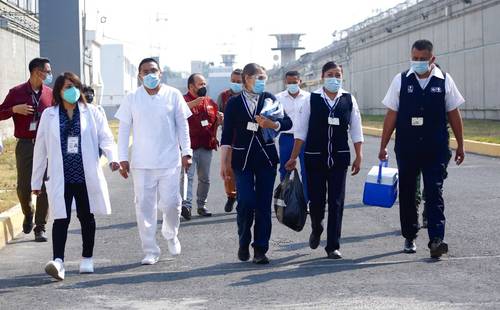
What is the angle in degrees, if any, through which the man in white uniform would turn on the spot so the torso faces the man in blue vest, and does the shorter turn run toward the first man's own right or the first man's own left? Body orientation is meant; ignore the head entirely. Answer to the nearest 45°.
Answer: approximately 90° to the first man's own left

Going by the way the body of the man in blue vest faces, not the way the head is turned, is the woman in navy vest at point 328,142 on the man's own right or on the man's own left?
on the man's own right

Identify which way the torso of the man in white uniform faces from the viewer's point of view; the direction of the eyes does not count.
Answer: toward the camera

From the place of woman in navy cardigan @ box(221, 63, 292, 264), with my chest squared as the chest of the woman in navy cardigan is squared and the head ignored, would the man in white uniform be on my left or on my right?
on my right

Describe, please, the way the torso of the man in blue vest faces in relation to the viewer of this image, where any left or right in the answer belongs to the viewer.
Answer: facing the viewer

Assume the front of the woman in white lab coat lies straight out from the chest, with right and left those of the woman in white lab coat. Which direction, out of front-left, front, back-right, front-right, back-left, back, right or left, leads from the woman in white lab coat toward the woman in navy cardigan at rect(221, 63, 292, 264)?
left

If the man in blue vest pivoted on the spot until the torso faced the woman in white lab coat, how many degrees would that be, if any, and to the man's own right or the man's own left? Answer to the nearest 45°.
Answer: approximately 90° to the man's own right

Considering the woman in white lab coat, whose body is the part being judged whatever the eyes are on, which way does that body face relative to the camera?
toward the camera

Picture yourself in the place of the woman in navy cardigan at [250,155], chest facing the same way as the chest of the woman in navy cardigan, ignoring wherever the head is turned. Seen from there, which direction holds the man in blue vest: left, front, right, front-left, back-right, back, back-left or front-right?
left

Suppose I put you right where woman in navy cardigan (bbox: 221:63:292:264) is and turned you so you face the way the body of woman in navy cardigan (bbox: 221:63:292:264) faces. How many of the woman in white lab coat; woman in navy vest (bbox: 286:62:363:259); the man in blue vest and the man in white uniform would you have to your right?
2

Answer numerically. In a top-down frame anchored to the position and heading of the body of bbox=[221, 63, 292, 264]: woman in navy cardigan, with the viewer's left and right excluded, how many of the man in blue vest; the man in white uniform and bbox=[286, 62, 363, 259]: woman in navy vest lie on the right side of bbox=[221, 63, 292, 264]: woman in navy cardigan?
1

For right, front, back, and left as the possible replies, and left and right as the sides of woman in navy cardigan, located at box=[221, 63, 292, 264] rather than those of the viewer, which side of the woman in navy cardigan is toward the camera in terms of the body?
front

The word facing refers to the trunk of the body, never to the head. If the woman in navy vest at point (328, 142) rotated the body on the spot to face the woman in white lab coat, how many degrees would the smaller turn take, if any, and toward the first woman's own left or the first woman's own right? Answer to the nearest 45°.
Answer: approximately 90° to the first woman's own right

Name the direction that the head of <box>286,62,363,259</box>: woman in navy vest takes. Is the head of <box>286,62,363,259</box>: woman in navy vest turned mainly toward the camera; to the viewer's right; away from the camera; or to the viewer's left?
toward the camera

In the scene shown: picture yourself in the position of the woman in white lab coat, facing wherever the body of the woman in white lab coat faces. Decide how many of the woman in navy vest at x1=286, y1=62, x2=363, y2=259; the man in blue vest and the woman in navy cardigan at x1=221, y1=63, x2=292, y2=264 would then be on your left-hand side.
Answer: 3
